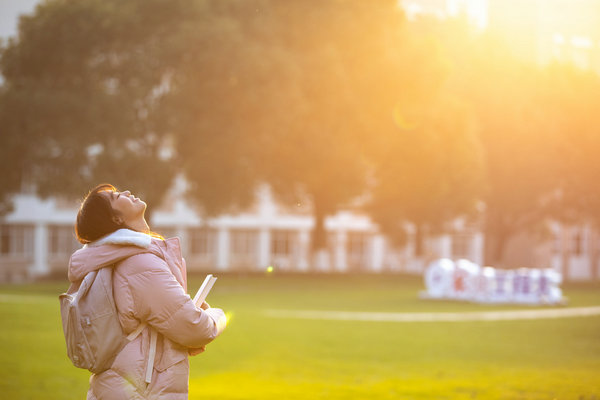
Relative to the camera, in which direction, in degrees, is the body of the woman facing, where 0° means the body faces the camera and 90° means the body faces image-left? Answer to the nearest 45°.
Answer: approximately 270°

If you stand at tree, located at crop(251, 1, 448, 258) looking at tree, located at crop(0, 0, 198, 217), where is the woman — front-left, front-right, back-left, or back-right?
front-left

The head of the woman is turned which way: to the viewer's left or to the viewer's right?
to the viewer's right

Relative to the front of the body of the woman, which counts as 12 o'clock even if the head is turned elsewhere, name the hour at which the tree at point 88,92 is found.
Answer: The tree is roughly at 9 o'clock from the woman.

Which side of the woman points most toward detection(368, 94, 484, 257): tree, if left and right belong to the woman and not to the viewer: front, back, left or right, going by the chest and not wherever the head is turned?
left

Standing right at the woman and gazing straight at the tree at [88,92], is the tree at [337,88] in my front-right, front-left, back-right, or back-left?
front-right
